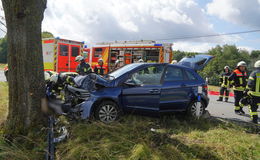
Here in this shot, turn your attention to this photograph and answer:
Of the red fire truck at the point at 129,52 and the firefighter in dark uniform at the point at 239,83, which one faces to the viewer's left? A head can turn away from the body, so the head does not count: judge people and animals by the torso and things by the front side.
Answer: the red fire truck

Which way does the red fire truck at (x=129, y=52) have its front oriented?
to the viewer's left

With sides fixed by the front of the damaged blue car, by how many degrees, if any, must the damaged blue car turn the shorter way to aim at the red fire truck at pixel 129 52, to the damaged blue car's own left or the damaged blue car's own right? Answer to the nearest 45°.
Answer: approximately 90° to the damaged blue car's own right

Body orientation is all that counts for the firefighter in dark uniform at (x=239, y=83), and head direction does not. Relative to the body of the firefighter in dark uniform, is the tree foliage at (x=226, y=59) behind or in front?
behind

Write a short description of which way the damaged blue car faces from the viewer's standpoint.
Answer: facing to the left of the viewer

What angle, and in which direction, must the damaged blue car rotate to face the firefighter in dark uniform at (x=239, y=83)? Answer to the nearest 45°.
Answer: approximately 135° to its right

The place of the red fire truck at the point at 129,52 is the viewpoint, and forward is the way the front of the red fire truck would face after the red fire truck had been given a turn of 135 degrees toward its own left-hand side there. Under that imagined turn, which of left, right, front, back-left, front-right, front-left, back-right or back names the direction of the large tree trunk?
front-right

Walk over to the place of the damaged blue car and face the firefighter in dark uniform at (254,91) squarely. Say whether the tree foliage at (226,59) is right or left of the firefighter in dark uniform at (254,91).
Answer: left

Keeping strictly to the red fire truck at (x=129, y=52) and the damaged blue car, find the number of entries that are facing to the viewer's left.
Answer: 2

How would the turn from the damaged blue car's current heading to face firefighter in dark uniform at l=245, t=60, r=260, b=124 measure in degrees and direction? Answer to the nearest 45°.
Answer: approximately 180°
